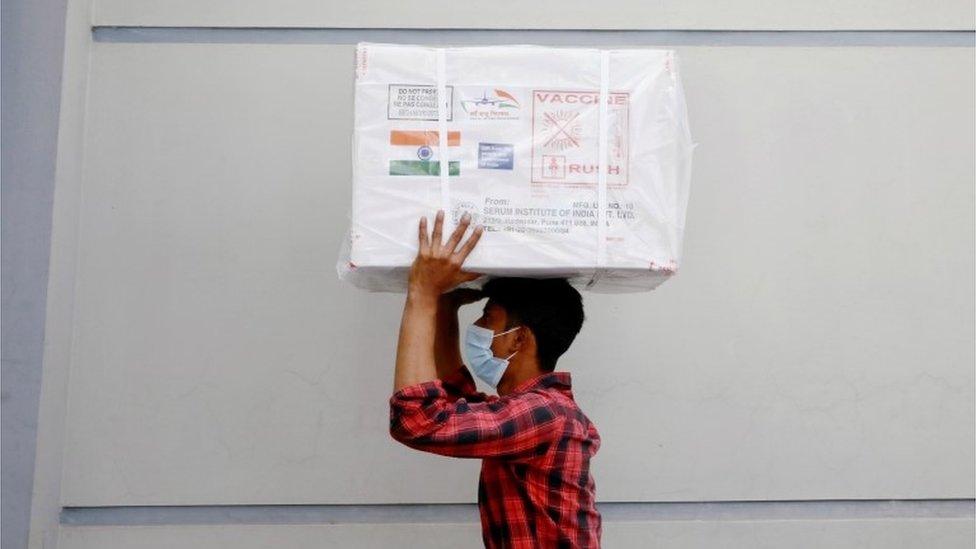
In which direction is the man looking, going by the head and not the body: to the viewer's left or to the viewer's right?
to the viewer's left

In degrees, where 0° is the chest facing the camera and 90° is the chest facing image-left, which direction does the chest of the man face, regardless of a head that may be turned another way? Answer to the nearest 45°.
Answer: approximately 90°
